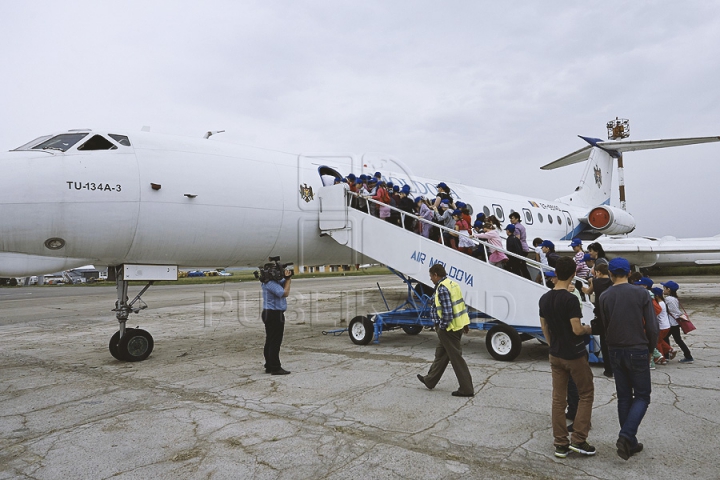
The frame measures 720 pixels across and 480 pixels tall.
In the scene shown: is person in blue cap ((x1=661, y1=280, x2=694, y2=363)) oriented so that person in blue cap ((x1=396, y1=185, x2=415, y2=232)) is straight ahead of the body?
yes

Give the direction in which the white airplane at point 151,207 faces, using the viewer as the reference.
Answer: facing the viewer and to the left of the viewer

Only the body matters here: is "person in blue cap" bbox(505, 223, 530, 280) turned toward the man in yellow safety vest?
no

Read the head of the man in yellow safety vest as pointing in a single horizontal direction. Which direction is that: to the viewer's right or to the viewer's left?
to the viewer's left

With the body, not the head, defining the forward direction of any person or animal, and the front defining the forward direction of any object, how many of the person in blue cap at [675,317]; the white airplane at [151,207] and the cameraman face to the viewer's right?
1

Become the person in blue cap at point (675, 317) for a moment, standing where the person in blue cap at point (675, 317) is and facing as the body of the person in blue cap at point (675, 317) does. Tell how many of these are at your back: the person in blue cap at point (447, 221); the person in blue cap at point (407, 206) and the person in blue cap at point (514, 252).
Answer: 0

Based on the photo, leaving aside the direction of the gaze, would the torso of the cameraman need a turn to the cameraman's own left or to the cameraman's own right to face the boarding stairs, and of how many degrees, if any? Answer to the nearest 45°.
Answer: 0° — they already face it

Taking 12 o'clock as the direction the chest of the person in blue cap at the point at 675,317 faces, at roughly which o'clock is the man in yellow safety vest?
The man in yellow safety vest is roughly at 10 o'clock from the person in blue cap.

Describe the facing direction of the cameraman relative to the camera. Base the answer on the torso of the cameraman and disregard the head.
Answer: to the viewer's right

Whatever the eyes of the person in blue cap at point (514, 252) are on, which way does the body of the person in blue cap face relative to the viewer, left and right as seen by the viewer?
facing away from the viewer and to the left of the viewer

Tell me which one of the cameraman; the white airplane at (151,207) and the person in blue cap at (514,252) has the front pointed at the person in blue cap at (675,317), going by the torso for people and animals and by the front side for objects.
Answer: the cameraman

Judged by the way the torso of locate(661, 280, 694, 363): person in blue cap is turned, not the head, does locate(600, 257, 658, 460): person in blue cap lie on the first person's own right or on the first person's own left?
on the first person's own left

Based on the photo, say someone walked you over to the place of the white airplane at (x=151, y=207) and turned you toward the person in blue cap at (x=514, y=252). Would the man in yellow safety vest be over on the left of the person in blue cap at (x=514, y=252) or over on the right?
right

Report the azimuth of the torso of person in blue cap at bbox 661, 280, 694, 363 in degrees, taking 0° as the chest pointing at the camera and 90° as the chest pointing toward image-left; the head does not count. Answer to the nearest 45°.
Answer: approximately 90°

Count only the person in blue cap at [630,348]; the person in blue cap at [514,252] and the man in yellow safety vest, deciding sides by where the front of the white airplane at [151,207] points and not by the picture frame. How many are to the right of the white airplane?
0

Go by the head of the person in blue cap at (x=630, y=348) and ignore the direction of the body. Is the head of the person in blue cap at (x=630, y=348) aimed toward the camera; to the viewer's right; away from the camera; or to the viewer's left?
away from the camera
